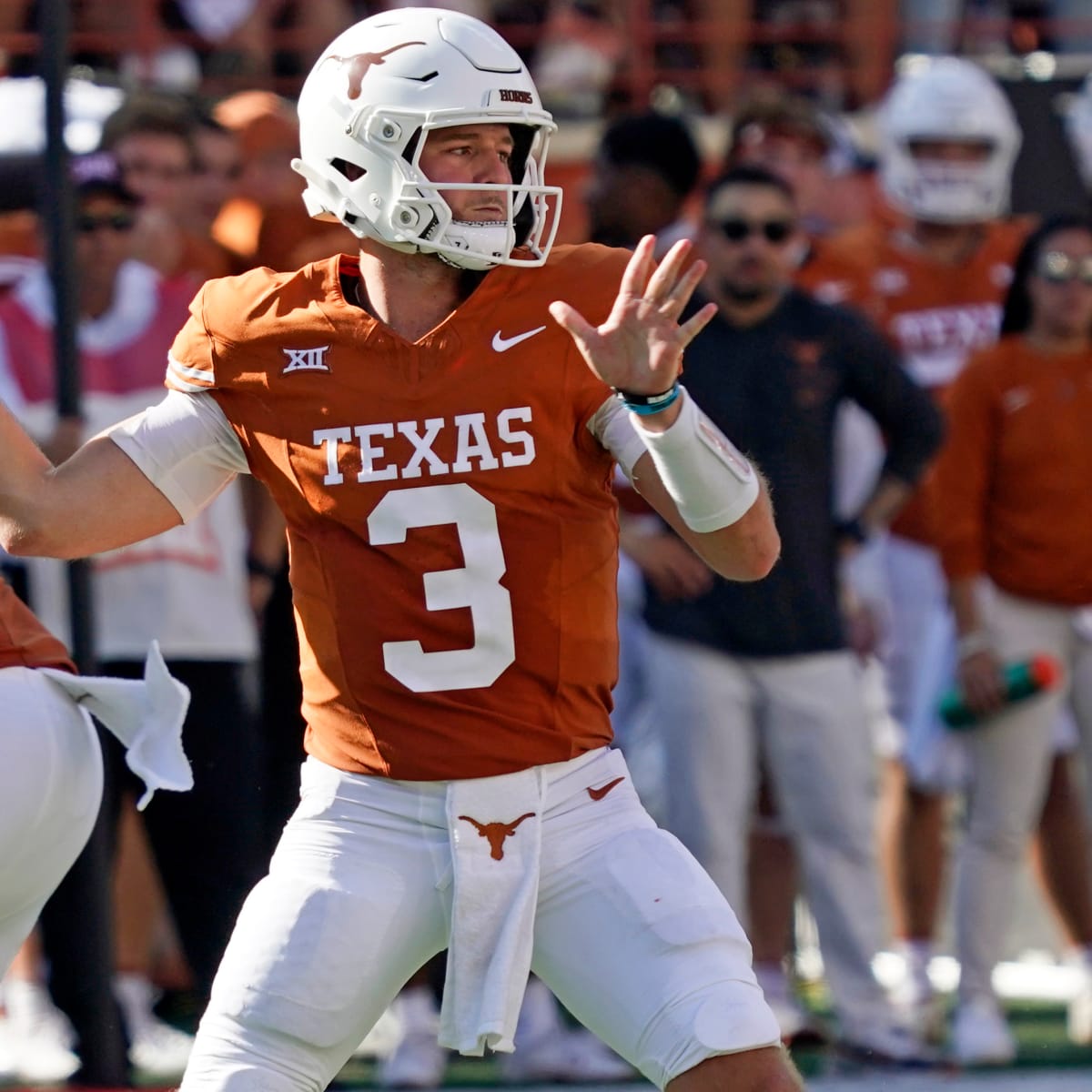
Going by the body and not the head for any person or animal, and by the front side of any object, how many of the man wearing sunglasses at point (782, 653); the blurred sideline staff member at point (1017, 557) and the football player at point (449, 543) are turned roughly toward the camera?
3

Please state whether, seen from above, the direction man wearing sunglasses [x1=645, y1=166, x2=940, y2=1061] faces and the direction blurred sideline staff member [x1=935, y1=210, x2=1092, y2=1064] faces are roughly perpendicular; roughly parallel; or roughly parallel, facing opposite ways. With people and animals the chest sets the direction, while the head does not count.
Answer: roughly parallel

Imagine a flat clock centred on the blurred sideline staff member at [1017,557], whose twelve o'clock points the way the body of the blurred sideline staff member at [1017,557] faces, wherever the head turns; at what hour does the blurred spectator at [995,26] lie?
the blurred spectator at [995,26] is roughly at 6 o'clock from the blurred sideline staff member at [1017,557].

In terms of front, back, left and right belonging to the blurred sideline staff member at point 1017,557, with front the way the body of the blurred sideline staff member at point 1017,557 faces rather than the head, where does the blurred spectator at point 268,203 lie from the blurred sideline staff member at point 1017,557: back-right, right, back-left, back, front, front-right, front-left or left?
right

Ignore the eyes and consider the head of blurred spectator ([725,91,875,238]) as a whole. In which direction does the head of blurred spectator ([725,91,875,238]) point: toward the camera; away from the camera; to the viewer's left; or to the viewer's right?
toward the camera

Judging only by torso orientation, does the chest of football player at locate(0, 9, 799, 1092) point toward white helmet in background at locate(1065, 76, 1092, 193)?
no

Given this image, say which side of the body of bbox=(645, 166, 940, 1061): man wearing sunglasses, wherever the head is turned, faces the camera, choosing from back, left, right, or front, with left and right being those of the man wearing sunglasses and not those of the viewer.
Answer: front

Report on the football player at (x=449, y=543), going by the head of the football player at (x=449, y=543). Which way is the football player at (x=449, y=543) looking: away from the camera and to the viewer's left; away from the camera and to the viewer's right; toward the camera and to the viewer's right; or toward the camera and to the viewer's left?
toward the camera and to the viewer's right

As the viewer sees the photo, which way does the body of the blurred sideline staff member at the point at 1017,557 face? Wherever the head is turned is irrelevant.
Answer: toward the camera

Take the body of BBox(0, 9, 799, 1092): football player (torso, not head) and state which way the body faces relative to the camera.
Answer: toward the camera

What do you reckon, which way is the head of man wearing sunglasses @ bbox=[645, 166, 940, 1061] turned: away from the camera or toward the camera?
toward the camera

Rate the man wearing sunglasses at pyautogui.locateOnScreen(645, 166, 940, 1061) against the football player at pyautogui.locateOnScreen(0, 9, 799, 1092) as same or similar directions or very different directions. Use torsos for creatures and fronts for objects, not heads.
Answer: same or similar directions

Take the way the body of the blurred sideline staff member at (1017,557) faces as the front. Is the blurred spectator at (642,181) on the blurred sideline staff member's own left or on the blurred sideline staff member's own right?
on the blurred sideline staff member's own right

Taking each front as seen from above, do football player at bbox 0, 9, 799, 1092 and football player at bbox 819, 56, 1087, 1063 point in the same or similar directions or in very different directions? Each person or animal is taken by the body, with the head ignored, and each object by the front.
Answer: same or similar directions

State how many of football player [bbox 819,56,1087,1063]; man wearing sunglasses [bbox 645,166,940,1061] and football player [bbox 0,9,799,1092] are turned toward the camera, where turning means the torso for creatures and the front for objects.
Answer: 3
